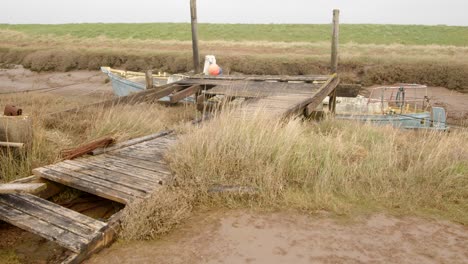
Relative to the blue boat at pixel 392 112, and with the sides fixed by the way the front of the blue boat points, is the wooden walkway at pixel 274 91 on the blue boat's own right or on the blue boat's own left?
on the blue boat's own left

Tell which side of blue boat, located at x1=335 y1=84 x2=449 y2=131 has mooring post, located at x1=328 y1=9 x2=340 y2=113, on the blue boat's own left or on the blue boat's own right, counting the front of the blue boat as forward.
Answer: on the blue boat's own left

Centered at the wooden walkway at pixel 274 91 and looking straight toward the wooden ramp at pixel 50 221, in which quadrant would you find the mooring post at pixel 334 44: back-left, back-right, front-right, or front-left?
back-left
